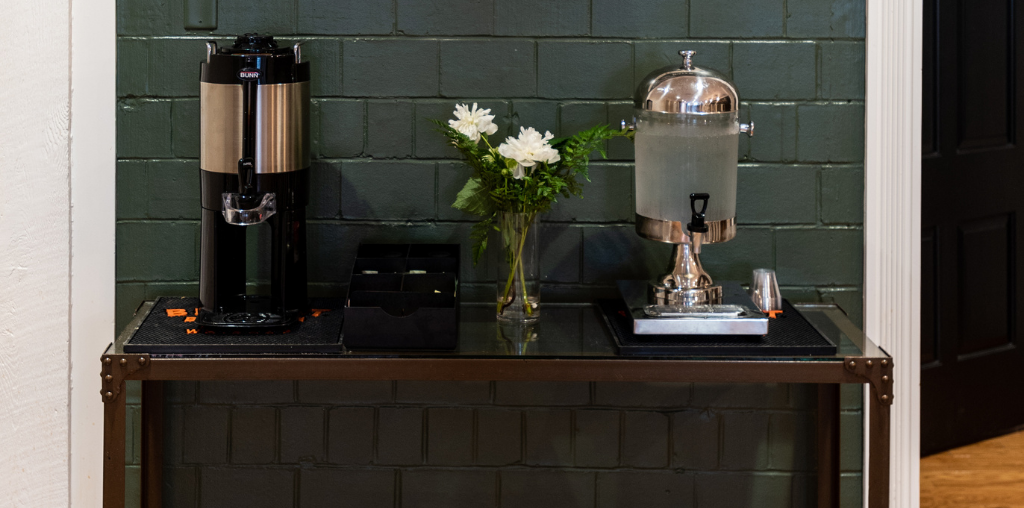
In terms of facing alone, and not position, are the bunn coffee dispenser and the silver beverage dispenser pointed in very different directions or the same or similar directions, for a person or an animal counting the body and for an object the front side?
same or similar directions

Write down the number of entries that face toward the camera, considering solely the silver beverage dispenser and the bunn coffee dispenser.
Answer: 2

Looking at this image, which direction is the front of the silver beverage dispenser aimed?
toward the camera

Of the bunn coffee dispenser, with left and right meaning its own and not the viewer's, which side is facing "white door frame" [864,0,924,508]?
left
